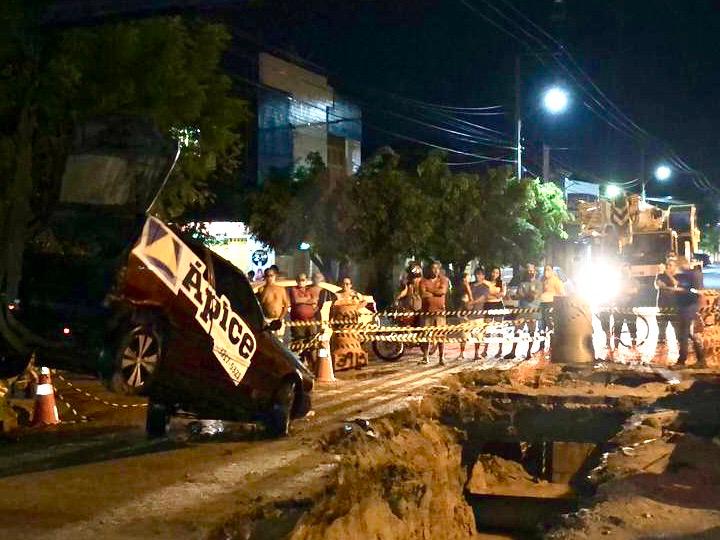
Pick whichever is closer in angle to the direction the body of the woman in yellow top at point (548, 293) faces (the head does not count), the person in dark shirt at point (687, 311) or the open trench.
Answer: the open trench

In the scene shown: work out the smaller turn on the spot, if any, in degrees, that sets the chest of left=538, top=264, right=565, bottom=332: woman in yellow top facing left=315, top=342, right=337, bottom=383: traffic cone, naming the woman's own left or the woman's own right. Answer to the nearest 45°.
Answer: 0° — they already face it

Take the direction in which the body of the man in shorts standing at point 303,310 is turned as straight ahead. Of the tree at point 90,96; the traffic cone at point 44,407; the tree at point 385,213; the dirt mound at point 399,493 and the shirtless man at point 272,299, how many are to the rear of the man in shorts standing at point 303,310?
1

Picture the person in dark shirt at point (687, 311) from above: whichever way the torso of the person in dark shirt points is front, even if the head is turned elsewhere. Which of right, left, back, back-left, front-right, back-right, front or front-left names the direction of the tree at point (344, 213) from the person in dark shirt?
right

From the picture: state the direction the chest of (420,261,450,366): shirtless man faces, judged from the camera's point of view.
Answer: toward the camera

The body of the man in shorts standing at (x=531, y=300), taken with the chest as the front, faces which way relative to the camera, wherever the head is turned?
toward the camera

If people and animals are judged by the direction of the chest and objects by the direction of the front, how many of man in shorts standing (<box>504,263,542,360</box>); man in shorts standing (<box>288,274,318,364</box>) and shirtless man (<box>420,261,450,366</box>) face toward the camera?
3

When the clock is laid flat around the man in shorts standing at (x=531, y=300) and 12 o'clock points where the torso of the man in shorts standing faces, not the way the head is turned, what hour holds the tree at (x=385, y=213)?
The tree is roughly at 5 o'clock from the man in shorts standing.

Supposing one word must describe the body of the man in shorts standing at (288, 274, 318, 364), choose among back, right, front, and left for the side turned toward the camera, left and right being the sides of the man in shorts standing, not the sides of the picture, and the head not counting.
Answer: front

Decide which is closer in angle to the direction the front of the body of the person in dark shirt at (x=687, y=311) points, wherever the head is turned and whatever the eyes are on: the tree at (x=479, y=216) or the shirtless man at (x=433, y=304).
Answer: the shirtless man

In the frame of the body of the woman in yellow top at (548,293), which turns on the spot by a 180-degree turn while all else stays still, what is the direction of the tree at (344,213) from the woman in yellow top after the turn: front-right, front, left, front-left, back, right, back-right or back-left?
left

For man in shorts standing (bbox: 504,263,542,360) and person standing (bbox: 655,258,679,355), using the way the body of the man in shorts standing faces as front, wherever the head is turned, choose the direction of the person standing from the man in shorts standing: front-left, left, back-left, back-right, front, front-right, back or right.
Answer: front-left

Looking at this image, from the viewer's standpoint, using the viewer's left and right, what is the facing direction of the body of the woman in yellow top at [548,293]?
facing the viewer and to the left of the viewer

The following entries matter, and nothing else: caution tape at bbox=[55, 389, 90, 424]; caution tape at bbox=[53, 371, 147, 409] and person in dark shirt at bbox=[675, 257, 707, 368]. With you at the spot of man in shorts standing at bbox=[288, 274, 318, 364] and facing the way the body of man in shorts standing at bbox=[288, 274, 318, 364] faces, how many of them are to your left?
1

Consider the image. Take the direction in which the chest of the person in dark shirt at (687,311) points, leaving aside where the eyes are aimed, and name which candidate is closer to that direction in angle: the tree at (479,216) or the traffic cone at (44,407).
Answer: the traffic cone

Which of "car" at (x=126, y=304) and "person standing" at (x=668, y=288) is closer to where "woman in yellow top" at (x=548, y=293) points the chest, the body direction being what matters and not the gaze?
the car

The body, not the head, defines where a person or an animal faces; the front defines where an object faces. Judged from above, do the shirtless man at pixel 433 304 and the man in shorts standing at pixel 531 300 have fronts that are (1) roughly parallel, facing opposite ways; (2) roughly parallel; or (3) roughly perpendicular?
roughly parallel
